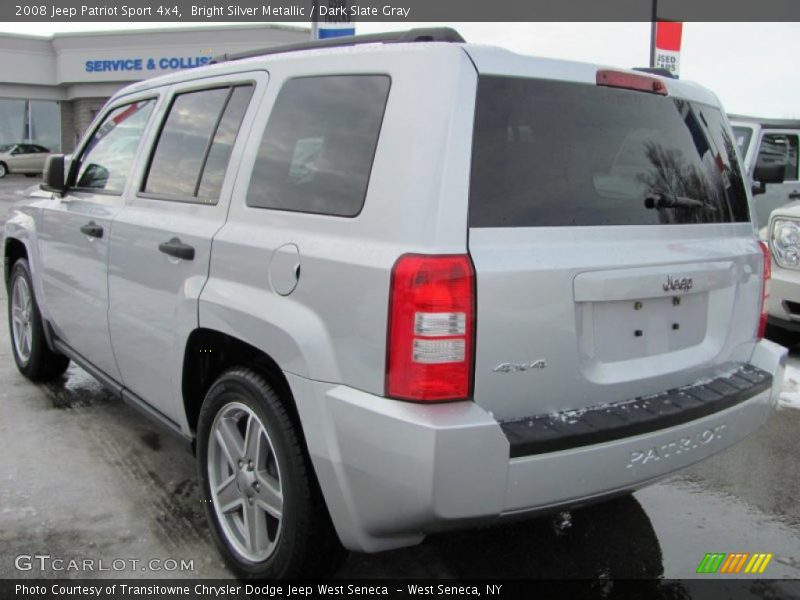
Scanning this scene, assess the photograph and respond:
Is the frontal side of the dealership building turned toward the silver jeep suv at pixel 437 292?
yes

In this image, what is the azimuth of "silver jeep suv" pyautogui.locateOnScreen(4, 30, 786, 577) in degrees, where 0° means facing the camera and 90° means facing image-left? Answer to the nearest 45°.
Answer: approximately 135°

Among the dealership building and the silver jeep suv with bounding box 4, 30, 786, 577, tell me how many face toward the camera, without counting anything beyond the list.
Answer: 1

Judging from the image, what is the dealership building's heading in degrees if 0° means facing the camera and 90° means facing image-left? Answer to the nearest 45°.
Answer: approximately 0°
